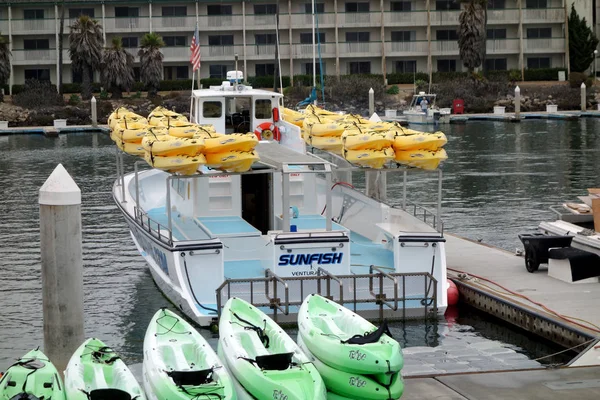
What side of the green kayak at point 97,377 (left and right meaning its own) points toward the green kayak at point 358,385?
right

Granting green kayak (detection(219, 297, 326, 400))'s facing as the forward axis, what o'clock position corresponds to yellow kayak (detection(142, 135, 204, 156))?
The yellow kayak is roughly at 1 o'clock from the green kayak.

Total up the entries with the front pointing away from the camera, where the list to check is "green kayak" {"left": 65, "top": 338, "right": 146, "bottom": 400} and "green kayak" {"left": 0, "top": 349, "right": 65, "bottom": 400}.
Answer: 2

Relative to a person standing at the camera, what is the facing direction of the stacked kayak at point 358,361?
facing away from the viewer and to the left of the viewer

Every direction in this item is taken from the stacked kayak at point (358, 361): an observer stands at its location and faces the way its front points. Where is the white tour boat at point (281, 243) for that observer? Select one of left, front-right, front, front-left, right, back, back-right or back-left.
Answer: front-right

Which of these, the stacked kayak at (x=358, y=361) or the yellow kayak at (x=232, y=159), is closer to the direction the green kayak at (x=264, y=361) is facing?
the yellow kayak

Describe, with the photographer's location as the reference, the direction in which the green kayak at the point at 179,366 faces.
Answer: facing away from the viewer and to the left of the viewer

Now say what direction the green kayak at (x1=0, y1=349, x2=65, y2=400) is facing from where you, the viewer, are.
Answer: facing away from the viewer

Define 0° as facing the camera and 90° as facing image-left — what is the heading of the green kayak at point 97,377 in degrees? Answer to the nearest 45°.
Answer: approximately 180°
